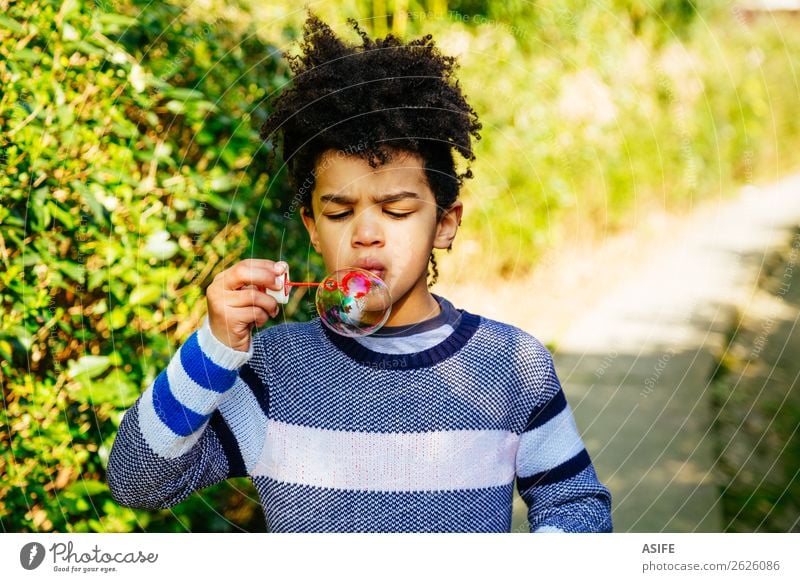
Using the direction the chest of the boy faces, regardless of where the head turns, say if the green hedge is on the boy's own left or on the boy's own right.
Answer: on the boy's own right

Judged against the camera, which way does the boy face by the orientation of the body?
toward the camera

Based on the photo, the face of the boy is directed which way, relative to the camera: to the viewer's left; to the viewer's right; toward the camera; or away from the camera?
toward the camera
